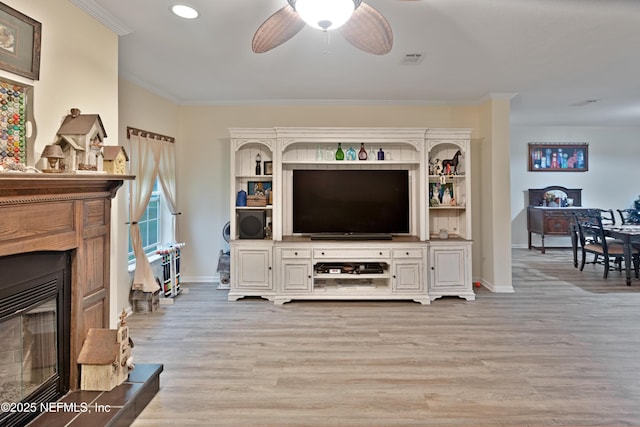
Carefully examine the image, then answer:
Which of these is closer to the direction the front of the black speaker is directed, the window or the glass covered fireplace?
the glass covered fireplace

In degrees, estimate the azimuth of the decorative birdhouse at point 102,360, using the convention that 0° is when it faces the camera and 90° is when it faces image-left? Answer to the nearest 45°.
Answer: approximately 315°

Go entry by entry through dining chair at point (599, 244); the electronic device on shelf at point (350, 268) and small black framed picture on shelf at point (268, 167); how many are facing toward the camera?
2

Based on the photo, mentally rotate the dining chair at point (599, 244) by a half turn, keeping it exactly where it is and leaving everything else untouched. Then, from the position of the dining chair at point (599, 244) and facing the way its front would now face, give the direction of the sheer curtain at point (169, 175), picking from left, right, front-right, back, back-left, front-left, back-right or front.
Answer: front

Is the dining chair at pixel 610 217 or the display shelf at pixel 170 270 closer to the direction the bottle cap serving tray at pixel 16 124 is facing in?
the dining chair

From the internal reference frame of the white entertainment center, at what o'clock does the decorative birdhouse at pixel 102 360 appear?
The decorative birdhouse is roughly at 1 o'clock from the white entertainment center.

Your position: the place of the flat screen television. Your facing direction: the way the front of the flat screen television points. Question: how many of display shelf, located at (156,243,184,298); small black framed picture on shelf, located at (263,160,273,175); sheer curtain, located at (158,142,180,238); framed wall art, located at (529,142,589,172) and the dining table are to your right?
3

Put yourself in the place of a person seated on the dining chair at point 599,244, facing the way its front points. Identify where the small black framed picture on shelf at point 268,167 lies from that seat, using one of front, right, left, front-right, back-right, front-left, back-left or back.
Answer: back

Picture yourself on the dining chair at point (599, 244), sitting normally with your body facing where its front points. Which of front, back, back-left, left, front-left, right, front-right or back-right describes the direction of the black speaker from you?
back

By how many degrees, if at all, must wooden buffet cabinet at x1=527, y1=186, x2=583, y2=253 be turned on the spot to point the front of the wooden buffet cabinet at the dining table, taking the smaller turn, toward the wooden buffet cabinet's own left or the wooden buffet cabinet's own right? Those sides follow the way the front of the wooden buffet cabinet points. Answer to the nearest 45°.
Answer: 0° — it already faces it
